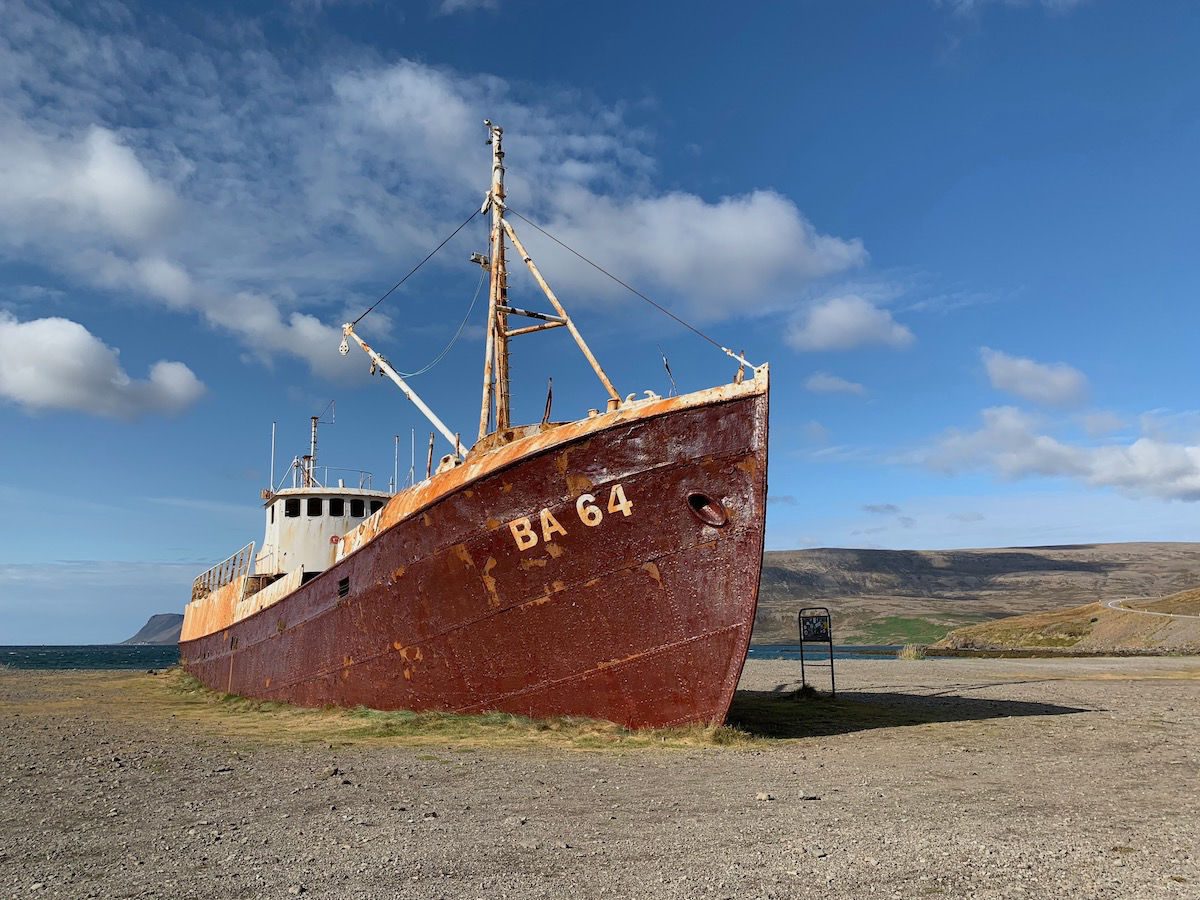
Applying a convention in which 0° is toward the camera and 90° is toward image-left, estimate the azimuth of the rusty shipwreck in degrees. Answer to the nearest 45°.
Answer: approximately 315°
